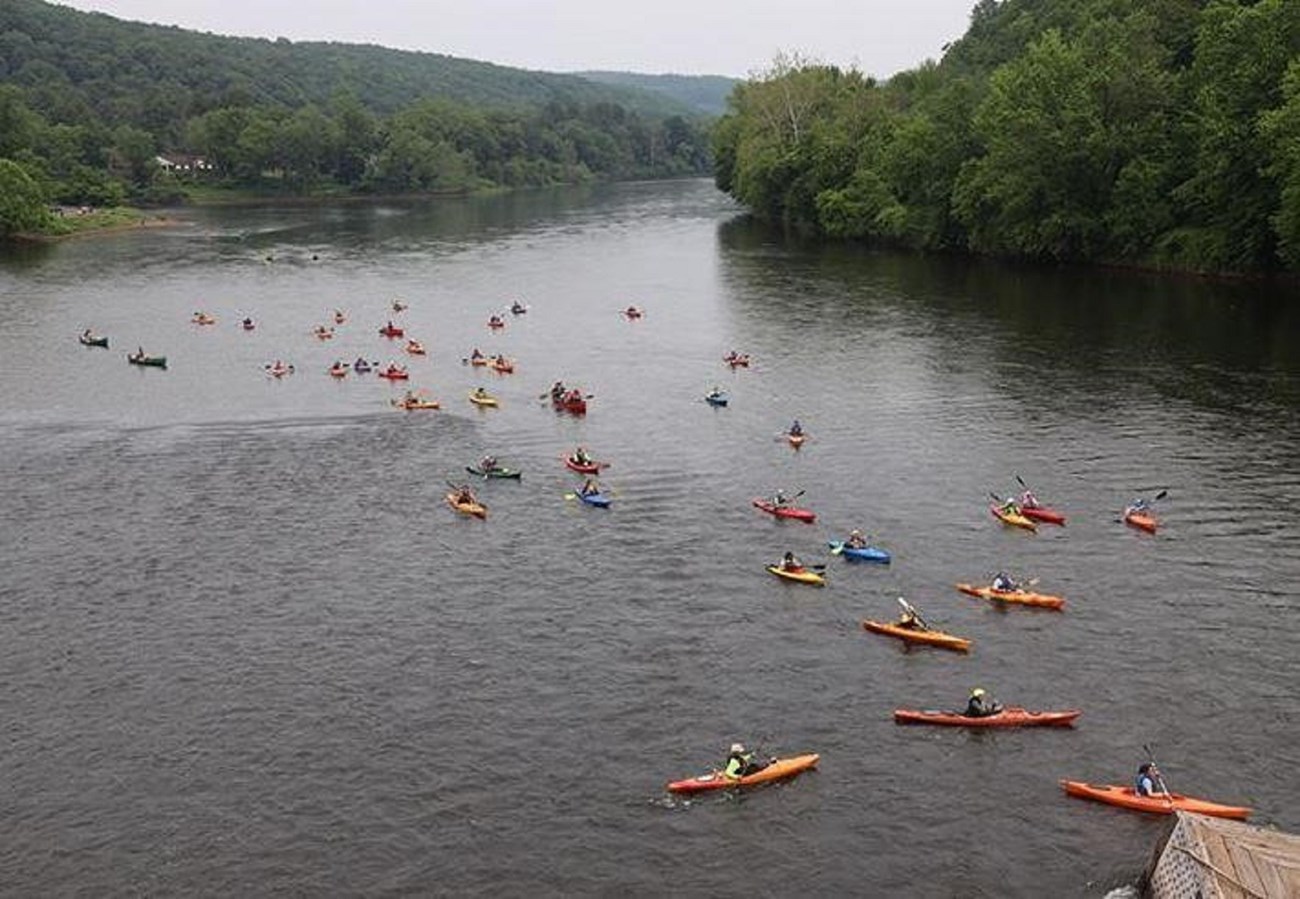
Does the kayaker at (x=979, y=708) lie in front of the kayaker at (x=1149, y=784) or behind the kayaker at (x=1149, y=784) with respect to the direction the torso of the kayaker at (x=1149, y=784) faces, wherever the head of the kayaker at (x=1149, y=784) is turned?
behind

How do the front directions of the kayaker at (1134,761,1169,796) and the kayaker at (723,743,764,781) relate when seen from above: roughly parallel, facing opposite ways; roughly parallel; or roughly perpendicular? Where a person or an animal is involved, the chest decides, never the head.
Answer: roughly parallel

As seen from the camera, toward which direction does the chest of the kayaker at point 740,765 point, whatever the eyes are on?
to the viewer's right

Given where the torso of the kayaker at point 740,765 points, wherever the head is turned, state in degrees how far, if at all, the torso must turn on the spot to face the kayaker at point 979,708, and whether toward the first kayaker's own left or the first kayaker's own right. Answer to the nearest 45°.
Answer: approximately 45° to the first kayaker's own left

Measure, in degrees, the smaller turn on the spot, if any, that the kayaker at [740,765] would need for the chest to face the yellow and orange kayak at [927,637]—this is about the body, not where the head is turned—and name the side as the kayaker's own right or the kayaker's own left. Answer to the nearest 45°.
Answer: approximately 45° to the kayaker's own left

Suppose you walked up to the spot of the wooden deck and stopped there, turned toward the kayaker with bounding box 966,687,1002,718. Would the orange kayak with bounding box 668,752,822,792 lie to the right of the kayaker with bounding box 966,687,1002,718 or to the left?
left

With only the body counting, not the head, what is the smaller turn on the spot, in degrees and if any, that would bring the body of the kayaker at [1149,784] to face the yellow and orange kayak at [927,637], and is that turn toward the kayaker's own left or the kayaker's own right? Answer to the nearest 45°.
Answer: approximately 135° to the kayaker's own left

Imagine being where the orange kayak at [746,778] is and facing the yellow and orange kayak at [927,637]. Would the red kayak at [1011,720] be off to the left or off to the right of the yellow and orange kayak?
right

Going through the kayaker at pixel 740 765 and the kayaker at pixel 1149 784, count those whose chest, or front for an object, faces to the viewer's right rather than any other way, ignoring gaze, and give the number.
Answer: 2

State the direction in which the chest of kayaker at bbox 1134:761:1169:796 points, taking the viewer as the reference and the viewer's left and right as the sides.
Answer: facing to the right of the viewer
